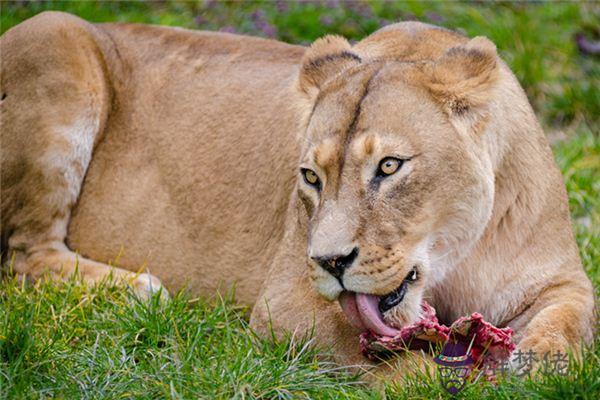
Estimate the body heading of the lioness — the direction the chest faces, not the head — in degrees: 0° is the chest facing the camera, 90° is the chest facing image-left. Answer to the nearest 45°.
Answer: approximately 315°
